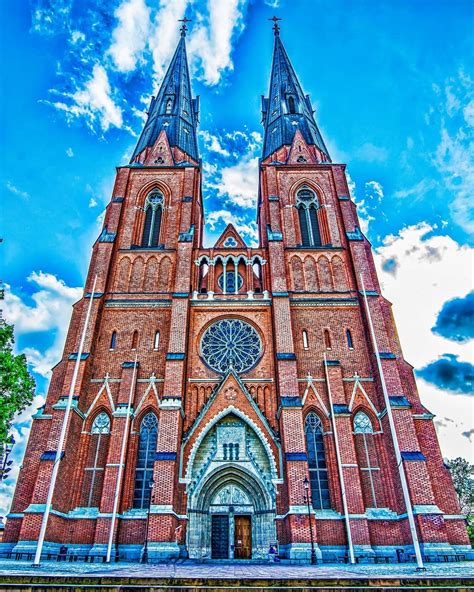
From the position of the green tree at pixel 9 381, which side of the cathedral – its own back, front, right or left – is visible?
right

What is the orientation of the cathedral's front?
toward the camera

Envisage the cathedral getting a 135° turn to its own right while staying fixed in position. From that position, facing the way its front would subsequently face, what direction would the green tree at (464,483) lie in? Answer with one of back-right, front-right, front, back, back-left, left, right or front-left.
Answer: right
